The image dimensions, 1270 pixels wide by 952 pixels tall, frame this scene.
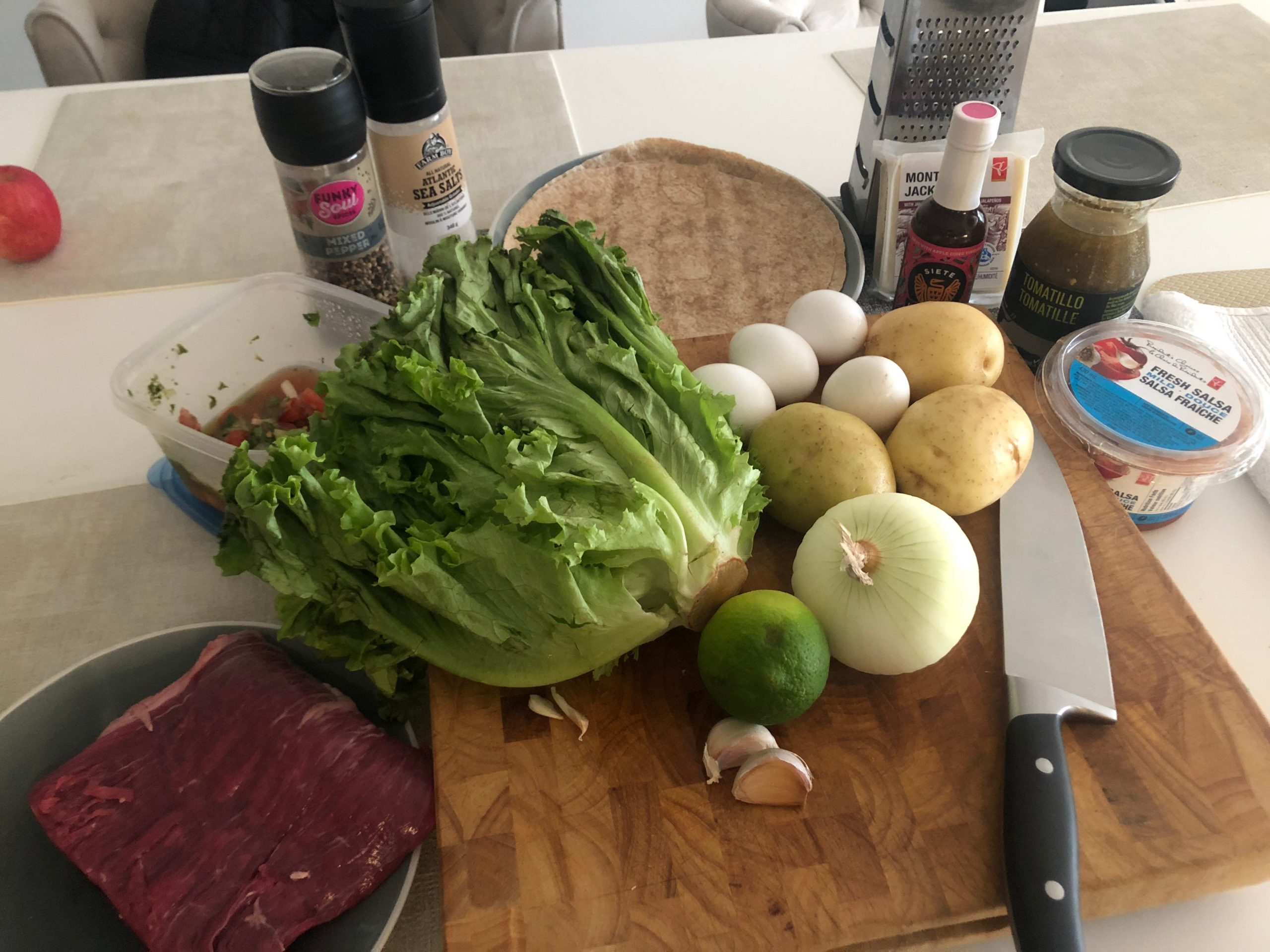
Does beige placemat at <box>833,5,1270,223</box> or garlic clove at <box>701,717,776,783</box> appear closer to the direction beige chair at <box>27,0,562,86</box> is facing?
the garlic clove

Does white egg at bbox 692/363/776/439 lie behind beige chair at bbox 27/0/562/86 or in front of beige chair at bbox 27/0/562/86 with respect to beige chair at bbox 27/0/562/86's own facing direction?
in front

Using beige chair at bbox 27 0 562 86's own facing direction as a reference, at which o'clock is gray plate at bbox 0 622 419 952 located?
The gray plate is roughly at 12 o'clock from the beige chair.

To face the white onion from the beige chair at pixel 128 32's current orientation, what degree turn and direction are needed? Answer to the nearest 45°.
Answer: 0° — it already faces it

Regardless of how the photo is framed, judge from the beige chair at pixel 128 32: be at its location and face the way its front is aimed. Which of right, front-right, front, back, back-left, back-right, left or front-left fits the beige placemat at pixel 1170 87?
front-left

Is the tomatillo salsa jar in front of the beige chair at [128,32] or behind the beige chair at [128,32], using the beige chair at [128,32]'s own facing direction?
in front

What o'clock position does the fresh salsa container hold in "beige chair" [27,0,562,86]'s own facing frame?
The fresh salsa container is roughly at 11 o'clock from the beige chair.

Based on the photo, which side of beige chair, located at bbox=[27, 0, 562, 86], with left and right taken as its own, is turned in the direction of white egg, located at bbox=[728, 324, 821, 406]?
front

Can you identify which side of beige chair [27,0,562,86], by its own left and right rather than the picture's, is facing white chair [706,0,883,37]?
left

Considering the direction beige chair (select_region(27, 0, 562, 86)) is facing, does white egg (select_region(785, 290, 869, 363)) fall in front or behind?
in front

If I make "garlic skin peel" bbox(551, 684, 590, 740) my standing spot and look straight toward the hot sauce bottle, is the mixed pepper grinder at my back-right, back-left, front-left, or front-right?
front-left

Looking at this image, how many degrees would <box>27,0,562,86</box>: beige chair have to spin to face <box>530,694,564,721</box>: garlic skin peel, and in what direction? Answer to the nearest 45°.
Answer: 0° — it already faces it

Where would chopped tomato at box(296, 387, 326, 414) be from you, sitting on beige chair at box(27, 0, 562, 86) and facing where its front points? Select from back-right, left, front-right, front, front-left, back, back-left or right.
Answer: front

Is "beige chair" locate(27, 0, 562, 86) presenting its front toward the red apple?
yes

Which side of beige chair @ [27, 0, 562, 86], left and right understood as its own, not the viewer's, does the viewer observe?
front

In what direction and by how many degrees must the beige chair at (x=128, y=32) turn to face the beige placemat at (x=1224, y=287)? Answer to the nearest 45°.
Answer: approximately 45° to its left

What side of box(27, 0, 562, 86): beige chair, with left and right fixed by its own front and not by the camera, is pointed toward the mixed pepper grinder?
front

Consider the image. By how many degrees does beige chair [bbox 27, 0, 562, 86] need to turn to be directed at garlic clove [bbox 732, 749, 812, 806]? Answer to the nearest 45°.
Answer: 0° — it already faces it
